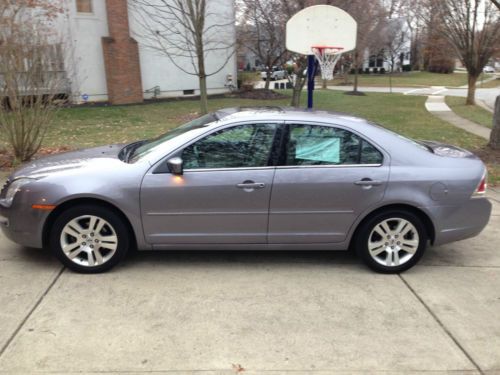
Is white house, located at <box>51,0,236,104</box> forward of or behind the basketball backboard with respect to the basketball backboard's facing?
behind

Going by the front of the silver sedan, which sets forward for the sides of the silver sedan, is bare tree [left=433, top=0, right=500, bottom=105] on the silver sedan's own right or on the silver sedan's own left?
on the silver sedan's own right

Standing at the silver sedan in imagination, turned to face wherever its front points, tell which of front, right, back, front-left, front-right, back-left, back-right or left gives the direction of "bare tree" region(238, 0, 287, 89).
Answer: right

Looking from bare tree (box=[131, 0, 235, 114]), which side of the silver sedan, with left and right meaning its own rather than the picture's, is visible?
right

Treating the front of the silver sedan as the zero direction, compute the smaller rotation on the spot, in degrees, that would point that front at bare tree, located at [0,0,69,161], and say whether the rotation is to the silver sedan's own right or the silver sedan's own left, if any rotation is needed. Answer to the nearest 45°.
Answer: approximately 45° to the silver sedan's own right

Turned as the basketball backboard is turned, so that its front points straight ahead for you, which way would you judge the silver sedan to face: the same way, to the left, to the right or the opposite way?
to the right

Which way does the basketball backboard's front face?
toward the camera

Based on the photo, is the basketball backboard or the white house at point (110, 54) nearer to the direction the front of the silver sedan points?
the white house

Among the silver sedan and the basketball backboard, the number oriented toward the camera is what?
1

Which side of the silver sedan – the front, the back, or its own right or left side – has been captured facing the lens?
left

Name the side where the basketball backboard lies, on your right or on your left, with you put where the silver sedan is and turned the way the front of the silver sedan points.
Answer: on your right

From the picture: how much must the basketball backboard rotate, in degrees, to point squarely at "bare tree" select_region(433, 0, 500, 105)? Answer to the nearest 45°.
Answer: approximately 135° to its left

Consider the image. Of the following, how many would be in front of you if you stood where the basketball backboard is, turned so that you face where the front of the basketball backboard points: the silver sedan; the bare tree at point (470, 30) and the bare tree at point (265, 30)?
1

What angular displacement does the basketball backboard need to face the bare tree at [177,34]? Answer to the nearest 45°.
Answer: approximately 135° to its right

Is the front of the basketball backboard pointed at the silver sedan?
yes

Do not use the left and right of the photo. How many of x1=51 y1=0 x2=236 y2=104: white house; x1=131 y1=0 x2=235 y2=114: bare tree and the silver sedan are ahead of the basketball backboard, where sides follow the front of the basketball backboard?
1
